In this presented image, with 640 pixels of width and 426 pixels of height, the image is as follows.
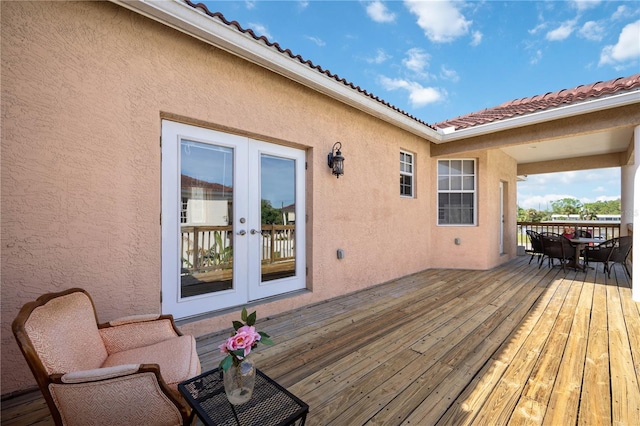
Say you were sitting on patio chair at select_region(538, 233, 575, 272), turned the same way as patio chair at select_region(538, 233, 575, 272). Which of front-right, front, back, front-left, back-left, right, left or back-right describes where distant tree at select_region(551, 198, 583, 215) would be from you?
front-left

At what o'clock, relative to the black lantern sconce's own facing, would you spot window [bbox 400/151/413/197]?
The window is roughly at 9 o'clock from the black lantern sconce.

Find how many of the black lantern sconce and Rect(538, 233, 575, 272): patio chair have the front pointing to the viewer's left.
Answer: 0

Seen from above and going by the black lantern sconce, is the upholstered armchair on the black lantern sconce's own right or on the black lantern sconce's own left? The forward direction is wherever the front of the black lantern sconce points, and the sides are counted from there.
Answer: on the black lantern sconce's own right

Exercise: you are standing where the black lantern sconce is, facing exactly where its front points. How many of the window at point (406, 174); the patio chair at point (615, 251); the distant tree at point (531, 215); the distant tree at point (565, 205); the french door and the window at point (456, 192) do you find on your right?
1

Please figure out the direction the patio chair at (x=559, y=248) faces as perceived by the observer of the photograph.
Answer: facing away from the viewer and to the right of the viewer

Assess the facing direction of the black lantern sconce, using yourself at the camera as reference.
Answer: facing the viewer and to the right of the viewer

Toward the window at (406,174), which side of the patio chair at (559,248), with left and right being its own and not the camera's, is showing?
back

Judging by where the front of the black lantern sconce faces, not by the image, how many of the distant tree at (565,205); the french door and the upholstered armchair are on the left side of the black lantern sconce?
1

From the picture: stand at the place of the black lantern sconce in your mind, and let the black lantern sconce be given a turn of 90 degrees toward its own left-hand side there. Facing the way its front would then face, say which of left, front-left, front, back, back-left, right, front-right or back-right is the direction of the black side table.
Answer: back-right

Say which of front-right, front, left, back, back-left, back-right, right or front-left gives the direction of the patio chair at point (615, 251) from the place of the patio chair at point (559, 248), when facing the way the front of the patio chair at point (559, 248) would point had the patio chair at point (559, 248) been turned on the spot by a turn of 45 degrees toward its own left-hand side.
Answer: right

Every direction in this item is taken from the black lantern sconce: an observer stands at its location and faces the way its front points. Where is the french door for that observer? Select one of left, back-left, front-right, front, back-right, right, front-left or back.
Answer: right

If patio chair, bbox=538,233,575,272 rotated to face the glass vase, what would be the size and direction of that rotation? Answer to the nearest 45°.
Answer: approximately 135° to its right

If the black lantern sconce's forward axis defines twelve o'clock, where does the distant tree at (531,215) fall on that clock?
The distant tree is roughly at 9 o'clock from the black lantern sconce.

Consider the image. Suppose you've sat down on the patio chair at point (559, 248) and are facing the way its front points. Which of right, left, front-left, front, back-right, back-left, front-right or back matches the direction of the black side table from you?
back-right

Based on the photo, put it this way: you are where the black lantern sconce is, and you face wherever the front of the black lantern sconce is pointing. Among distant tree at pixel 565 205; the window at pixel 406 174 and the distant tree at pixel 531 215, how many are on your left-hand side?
3

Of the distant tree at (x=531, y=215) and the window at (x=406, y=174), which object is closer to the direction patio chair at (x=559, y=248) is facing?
the distant tree

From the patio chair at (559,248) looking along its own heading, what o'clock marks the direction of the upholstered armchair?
The upholstered armchair is roughly at 5 o'clock from the patio chair.

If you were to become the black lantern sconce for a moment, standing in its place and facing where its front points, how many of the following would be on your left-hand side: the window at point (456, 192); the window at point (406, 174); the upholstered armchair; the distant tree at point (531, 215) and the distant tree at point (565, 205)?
4

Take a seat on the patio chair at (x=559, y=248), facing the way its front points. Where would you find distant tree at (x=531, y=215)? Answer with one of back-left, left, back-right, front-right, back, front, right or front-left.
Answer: front-left
